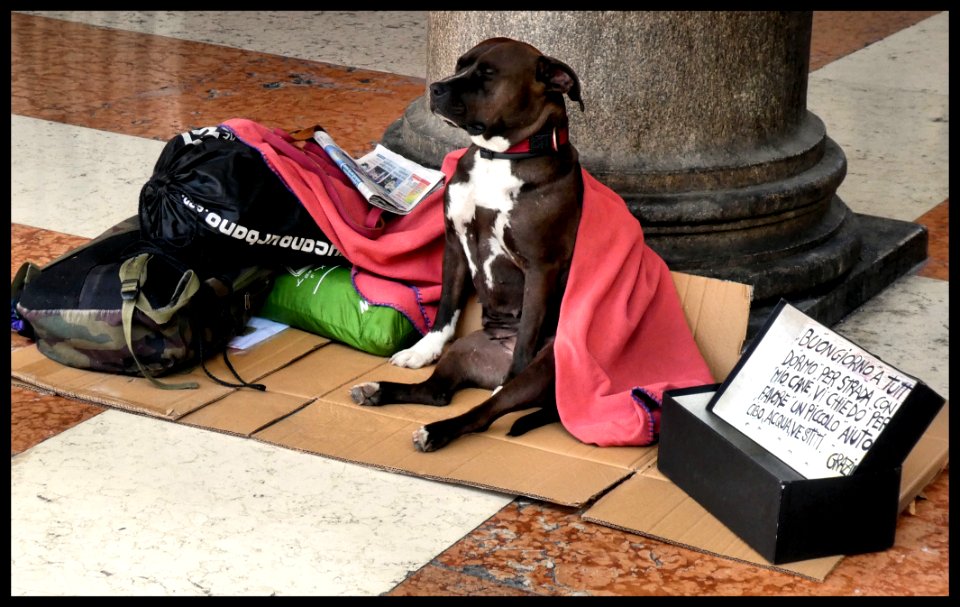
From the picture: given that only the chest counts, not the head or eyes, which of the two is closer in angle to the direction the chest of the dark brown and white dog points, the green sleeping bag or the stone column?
the green sleeping bag

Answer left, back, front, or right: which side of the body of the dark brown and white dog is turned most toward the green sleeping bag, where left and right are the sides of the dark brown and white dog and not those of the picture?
right

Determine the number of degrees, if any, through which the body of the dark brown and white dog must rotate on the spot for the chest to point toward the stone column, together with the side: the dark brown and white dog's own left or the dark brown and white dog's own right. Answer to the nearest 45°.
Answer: approximately 180°

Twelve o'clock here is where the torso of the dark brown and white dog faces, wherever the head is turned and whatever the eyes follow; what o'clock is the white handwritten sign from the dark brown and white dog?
The white handwritten sign is roughly at 9 o'clock from the dark brown and white dog.

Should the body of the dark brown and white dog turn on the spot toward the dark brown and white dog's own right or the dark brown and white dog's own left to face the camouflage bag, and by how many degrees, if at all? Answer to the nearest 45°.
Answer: approximately 45° to the dark brown and white dog's own right

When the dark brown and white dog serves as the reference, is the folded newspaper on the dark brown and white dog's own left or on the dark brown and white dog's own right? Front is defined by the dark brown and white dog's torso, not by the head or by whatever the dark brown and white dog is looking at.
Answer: on the dark brown and white dog's own right
